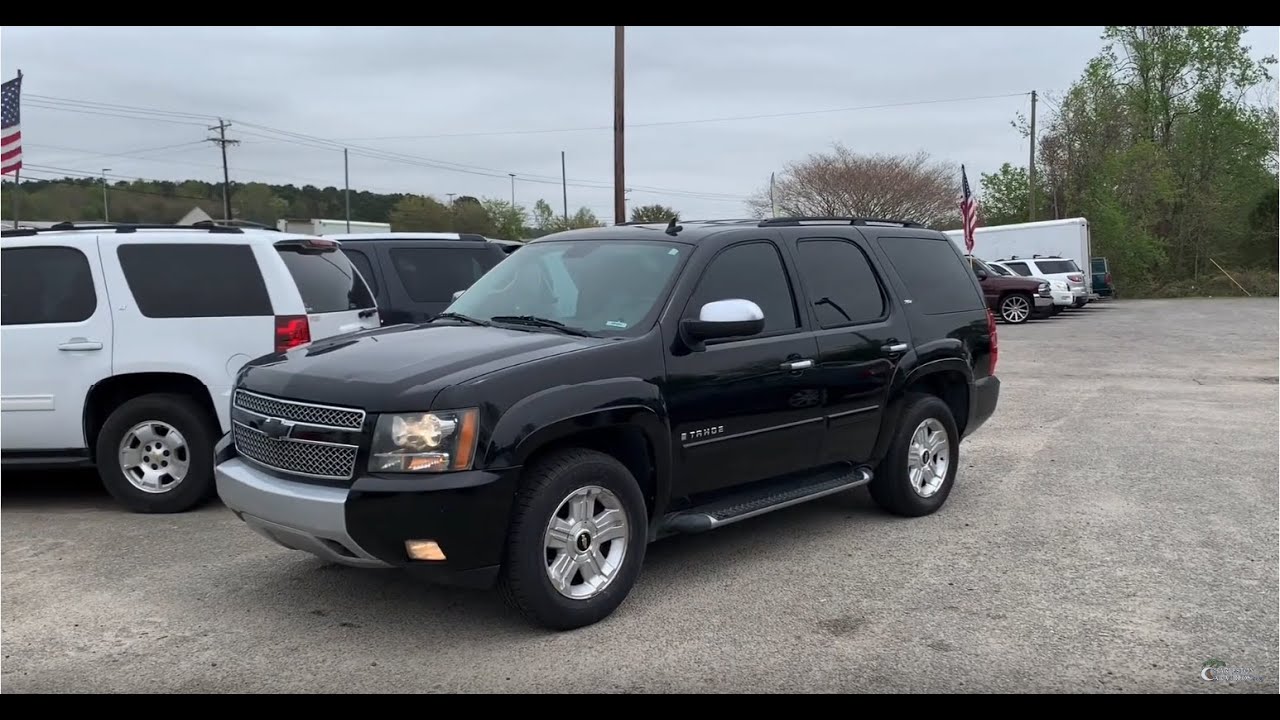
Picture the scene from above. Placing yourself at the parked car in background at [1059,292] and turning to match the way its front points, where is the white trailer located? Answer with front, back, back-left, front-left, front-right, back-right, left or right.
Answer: back-left

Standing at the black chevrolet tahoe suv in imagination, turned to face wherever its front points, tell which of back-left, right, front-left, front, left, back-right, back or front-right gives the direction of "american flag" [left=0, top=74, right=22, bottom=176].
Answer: right

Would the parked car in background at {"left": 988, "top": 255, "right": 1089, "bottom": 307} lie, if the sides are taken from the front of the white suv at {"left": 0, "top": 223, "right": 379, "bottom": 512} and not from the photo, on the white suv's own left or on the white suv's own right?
on the white suv's own right

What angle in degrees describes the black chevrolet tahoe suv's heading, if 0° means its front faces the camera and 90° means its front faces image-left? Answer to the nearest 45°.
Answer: approximately 45°

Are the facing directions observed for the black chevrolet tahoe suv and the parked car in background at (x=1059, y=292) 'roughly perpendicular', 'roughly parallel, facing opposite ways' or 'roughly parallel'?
roughly perpendicular

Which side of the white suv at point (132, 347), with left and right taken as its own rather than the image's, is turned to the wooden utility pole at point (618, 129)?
right

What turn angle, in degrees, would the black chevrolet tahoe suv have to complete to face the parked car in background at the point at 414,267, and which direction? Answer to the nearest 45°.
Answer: approximately 135° to its right

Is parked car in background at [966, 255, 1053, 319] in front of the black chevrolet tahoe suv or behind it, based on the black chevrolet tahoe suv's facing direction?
behind

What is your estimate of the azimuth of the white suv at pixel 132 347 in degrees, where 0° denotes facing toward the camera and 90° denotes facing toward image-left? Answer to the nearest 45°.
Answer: approximately 135°

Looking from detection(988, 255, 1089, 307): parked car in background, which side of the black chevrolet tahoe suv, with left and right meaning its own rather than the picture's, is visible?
back

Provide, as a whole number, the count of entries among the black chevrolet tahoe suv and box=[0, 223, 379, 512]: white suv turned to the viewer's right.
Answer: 0

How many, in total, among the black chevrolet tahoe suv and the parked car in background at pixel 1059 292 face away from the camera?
0
